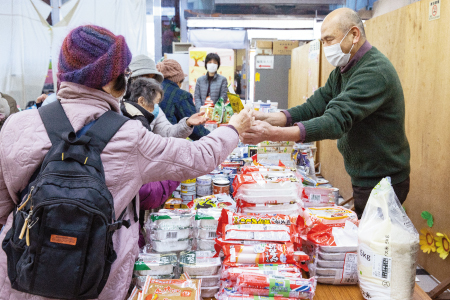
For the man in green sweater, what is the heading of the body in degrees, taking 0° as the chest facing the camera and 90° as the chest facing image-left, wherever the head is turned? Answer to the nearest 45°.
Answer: approximately 90°

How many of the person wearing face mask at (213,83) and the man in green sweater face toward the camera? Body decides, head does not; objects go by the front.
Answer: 1

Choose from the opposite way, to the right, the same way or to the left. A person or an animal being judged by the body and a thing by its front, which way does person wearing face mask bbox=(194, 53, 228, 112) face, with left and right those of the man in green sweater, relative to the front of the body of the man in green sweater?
to the left

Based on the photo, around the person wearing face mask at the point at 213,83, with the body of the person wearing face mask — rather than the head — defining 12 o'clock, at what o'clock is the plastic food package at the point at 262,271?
The plastic food package is roughly at 12 o'clock from the person wearing face mask.

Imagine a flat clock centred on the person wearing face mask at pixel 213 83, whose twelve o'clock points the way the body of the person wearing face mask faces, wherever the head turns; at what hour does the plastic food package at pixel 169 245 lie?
The plastic food package is roughly at 12 o'clock from the person wearing face mask.

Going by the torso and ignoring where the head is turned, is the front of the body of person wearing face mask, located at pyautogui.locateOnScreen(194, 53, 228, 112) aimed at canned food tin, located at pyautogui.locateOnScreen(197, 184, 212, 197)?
yes

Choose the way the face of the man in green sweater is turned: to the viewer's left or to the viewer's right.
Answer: to the viewer's left

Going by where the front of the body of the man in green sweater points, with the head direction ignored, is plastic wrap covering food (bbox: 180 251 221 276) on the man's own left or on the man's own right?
on the man's own left

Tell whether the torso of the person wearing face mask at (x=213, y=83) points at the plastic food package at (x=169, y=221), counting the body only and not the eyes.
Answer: yes

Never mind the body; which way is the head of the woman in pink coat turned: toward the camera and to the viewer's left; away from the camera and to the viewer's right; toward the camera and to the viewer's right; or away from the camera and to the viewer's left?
away from the camera and to the viewer's right
